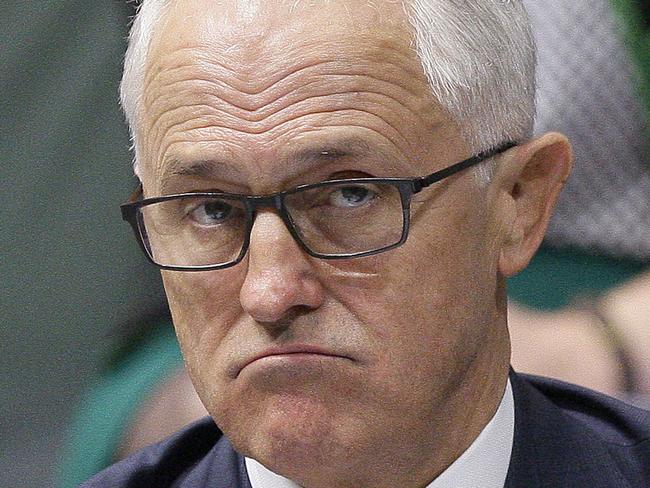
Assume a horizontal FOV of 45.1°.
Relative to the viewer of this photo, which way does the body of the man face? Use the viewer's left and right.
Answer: facing the viewer and to the left of the viewer
